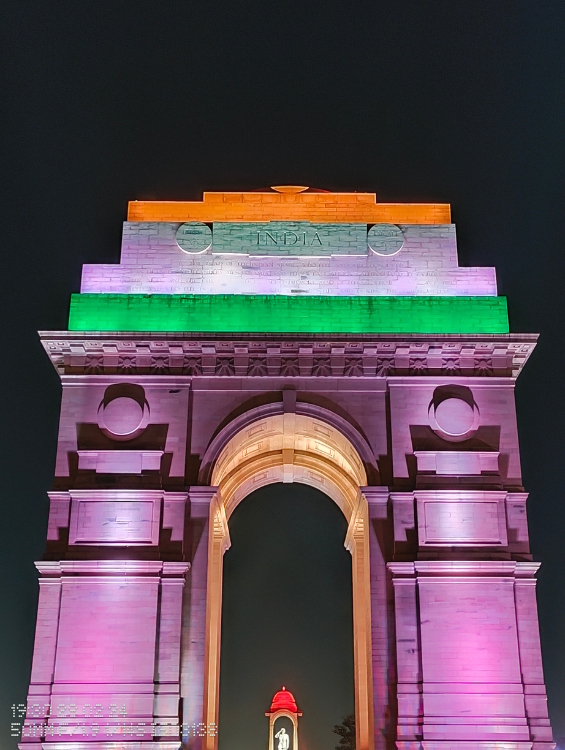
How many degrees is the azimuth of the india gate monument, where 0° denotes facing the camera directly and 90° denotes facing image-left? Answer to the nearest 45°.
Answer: approximately 0°
